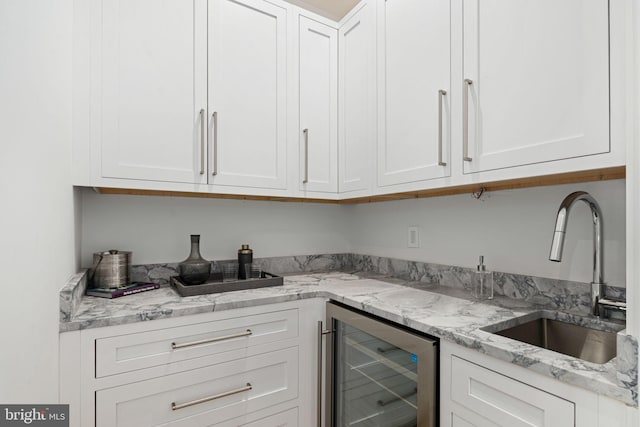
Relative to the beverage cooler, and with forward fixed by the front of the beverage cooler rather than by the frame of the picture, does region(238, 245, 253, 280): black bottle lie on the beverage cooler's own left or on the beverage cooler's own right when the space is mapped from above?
on the beverage cooler's own right

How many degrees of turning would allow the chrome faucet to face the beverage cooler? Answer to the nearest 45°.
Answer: approximately 45° to its right

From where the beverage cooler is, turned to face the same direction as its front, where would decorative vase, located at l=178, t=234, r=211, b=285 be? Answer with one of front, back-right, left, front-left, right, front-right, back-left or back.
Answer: front-right

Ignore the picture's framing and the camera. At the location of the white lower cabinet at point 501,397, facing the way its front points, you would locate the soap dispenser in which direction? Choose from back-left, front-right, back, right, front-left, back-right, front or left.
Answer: back-right

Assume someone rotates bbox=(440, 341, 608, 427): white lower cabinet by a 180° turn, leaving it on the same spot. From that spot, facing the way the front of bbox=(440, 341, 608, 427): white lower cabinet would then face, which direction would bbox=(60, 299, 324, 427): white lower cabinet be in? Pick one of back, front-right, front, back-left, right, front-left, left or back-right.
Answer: back-left

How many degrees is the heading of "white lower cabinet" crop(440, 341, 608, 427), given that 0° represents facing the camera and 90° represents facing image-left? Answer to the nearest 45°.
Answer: approximately 45°

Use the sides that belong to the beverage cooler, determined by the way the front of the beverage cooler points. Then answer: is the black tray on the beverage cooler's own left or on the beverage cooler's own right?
on the beverage cooler's own right

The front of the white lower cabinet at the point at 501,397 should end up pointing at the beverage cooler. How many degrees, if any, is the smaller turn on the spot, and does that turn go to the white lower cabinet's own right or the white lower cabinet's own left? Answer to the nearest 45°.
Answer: approximately 90° to the white lower cabinet's own right

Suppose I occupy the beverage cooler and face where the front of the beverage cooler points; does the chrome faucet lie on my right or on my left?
on my left

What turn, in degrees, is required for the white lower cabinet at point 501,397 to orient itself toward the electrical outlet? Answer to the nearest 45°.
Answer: approximately 90° to its right
